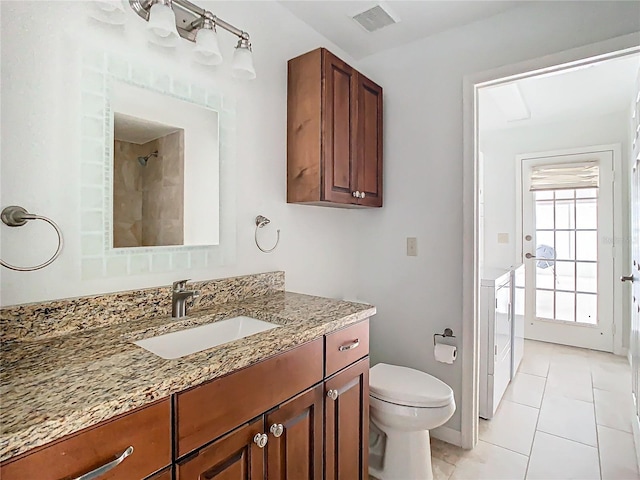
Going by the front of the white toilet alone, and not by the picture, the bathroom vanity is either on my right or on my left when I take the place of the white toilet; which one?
on my right

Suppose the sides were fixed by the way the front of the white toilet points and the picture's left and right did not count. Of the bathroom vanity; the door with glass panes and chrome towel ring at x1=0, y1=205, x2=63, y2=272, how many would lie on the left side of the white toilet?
1

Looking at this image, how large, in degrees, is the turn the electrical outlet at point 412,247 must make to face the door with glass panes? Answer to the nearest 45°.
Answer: approximately 135° to its left

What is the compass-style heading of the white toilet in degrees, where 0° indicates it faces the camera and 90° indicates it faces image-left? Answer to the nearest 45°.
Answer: approximately 315°
